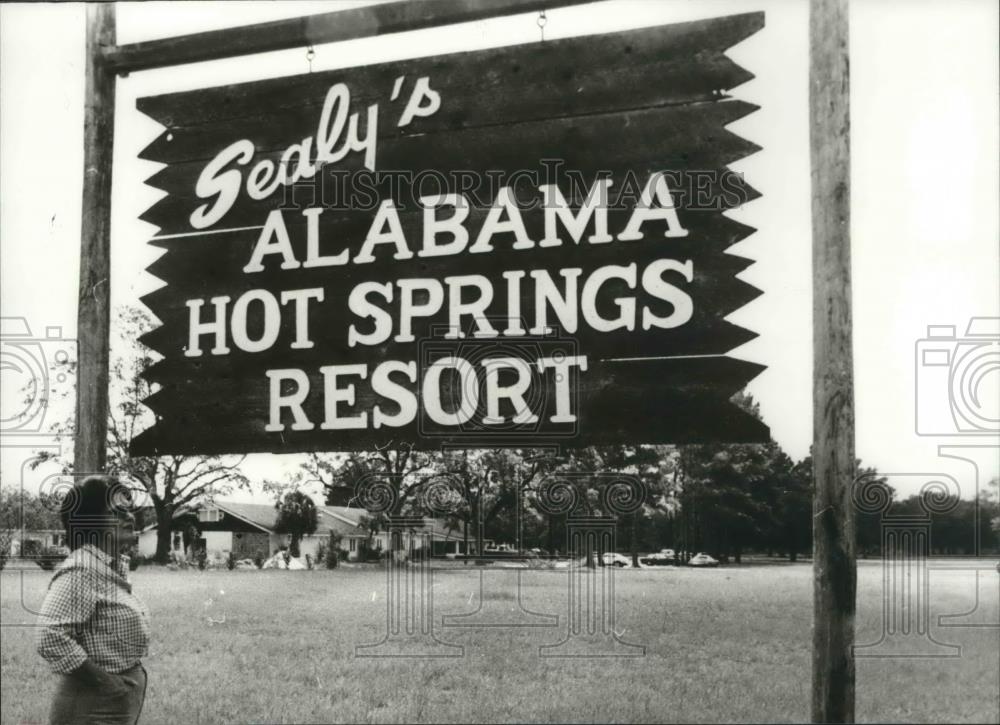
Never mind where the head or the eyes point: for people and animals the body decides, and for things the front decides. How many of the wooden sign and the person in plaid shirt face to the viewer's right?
1

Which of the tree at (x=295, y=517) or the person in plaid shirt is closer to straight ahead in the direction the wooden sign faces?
the person in plaid shirt

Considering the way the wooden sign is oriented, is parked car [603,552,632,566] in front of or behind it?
behind

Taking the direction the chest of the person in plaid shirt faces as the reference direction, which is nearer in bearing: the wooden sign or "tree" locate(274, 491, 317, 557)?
the wooden sign

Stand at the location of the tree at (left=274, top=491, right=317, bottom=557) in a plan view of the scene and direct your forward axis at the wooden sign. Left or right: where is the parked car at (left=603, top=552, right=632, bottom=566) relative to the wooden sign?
left

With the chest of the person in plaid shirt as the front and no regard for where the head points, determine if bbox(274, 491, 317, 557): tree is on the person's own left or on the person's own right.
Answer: on the person's own left

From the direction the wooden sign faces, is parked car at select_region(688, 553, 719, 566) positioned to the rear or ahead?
to the rear

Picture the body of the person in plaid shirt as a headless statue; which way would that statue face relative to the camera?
to the viewer's right

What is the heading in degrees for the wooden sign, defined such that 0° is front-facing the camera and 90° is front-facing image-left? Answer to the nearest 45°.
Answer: approximately 45°

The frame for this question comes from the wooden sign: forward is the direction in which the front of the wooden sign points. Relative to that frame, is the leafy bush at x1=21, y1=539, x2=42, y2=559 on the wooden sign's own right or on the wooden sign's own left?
on the wooden sign's own right

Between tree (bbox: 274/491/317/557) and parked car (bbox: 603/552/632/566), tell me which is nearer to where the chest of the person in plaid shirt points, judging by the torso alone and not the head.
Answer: the parked car
